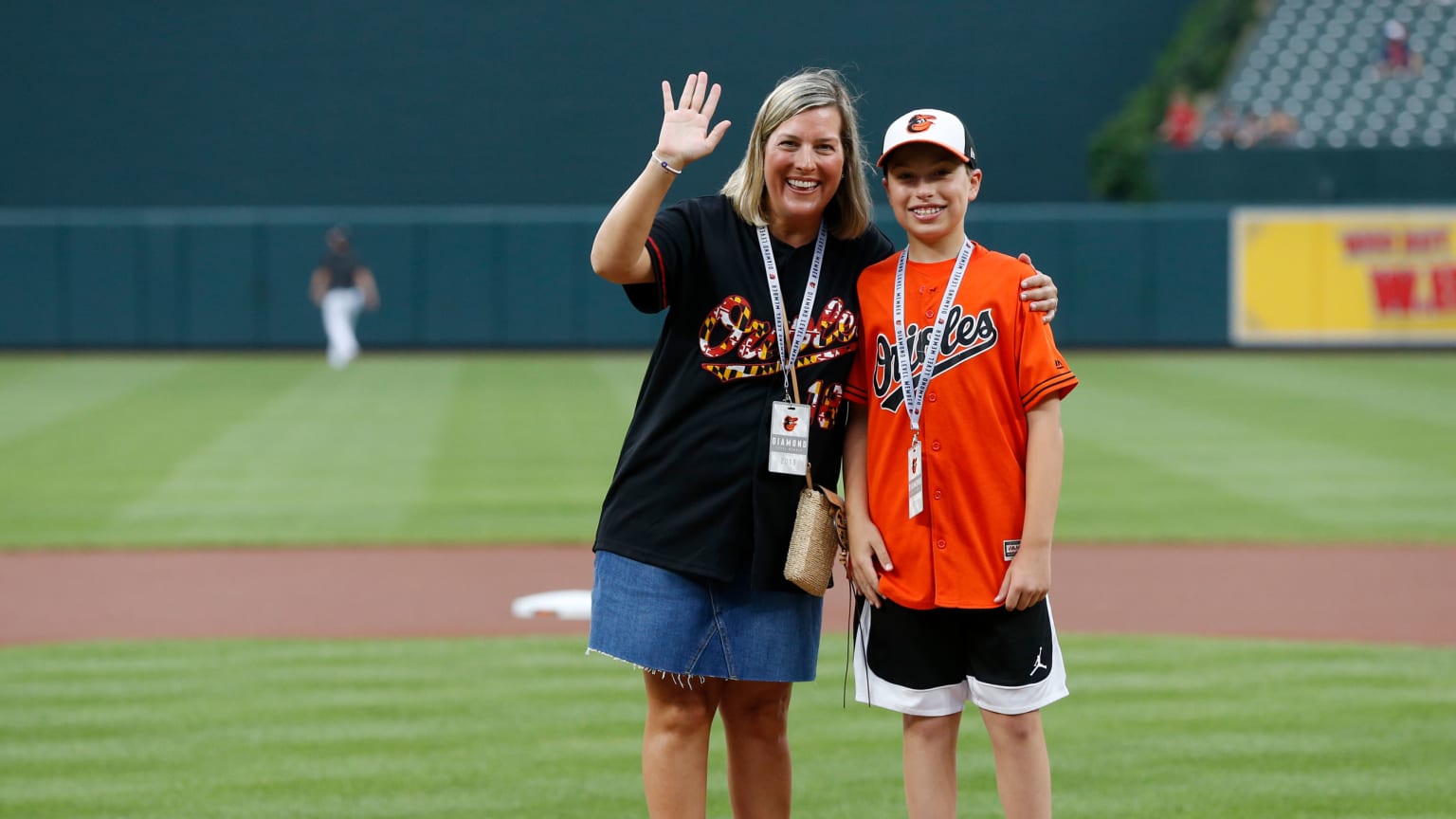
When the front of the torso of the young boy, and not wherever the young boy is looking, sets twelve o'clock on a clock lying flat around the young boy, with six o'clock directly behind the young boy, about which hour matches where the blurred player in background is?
The blurred player in background is roughly at 5 o'clock from the young boy.

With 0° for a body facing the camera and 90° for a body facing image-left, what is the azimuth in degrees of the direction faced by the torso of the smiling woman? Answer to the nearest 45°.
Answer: approximately 0°

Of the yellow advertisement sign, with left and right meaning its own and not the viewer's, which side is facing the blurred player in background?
right

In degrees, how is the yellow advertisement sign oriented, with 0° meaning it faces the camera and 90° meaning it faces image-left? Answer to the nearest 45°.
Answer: approximately 0°

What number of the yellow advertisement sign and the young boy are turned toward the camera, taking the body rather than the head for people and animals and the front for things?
2

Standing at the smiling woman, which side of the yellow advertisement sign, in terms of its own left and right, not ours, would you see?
front

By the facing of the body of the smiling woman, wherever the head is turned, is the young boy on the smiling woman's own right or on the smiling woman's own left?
on the smiling woman's own left
